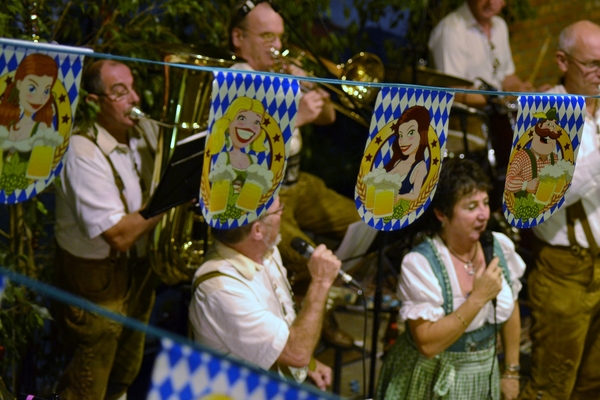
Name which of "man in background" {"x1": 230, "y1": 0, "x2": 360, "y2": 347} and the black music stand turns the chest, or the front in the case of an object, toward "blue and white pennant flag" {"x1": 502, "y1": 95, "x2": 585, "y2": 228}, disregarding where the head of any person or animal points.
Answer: the man in background

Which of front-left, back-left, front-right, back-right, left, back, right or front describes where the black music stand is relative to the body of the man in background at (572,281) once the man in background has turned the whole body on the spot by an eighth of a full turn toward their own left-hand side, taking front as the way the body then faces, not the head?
back-right

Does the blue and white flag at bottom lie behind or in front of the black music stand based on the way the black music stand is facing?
behind

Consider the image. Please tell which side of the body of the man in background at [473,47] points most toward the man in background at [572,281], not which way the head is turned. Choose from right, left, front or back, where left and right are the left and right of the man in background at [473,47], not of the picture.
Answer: front

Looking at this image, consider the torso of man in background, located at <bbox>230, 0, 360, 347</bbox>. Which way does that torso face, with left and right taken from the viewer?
facing the viewer and to the right of the viewer

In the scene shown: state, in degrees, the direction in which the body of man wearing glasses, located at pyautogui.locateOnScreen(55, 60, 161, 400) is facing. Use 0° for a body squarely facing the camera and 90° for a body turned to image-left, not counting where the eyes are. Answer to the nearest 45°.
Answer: approximately 315°

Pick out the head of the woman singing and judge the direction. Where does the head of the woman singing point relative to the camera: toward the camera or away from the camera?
toward the camera

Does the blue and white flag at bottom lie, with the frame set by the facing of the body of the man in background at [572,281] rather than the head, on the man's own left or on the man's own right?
on the man's own right

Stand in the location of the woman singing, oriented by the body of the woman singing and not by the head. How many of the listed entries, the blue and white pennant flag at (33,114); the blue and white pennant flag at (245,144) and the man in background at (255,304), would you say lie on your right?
3

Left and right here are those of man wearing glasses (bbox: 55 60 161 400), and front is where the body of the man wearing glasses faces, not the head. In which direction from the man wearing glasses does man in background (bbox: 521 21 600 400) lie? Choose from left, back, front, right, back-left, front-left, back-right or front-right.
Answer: front-left

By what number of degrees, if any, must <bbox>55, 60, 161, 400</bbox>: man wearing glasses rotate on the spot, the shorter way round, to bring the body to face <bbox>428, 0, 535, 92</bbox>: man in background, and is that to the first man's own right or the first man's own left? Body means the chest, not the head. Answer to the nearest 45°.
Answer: approximately 90° to the first man's own left

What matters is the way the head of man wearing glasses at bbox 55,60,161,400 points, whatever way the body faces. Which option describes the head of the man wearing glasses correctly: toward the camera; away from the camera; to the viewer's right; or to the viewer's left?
to the viewer's right

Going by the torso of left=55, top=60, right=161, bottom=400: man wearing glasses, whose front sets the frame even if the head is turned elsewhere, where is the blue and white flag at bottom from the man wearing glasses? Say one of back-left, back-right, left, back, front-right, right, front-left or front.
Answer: front-right
